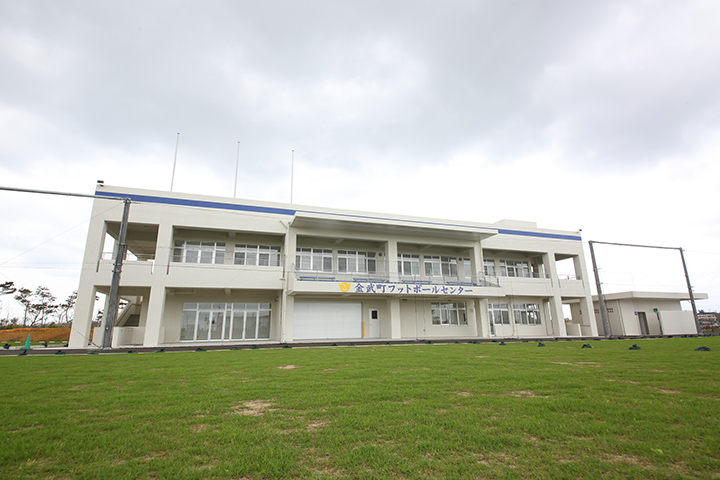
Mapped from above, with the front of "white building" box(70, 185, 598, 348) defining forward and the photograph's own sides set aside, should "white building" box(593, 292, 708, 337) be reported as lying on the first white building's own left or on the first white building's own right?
on the first white building's own left

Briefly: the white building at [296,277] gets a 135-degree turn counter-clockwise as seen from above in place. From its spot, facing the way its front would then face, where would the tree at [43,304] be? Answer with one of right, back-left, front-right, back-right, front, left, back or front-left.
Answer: left

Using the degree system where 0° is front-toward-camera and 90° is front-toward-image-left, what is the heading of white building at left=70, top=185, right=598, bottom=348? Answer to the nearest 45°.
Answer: approximately 0°

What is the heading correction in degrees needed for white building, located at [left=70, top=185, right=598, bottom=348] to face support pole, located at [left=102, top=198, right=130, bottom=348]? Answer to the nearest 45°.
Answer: approximately 45° to its right

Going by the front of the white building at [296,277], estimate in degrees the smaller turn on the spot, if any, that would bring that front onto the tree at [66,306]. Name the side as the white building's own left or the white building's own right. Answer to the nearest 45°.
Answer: approximately 135° to the white building's own right

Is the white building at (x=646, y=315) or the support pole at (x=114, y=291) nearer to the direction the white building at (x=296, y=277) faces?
the support pole

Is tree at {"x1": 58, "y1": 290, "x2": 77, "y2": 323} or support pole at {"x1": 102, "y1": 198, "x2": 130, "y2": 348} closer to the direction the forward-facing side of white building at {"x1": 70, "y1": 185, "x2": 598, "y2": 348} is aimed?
the support pole

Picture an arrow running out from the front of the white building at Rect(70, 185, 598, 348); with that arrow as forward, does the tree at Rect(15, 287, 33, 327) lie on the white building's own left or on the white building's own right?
on the white building's own right
